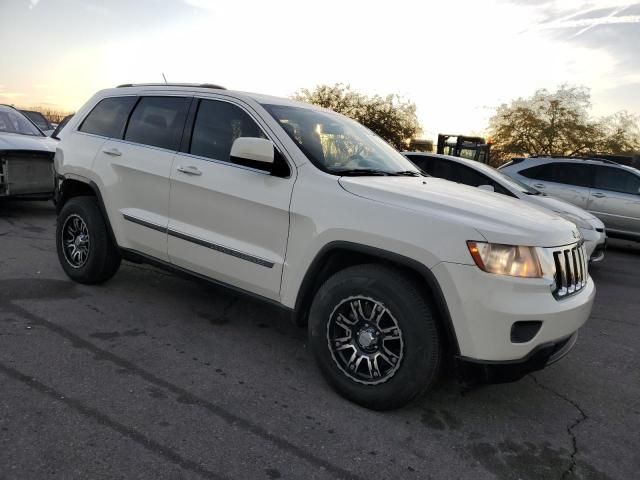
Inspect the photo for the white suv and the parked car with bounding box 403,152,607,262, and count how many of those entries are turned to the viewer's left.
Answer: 0

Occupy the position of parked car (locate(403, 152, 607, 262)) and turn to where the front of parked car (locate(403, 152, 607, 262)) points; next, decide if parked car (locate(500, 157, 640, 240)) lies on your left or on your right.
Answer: on your left

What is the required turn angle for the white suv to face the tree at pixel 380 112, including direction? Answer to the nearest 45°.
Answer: approximately 135° to its left

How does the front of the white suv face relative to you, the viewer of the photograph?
facing the viewer and to the right of the viewer

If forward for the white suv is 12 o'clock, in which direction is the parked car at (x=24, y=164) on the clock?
The parked car is roughly at 6 o'clock from the white suv.

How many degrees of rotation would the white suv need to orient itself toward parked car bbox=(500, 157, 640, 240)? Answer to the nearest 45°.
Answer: approximately 90° to its left

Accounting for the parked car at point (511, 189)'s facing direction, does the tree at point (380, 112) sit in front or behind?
behind
